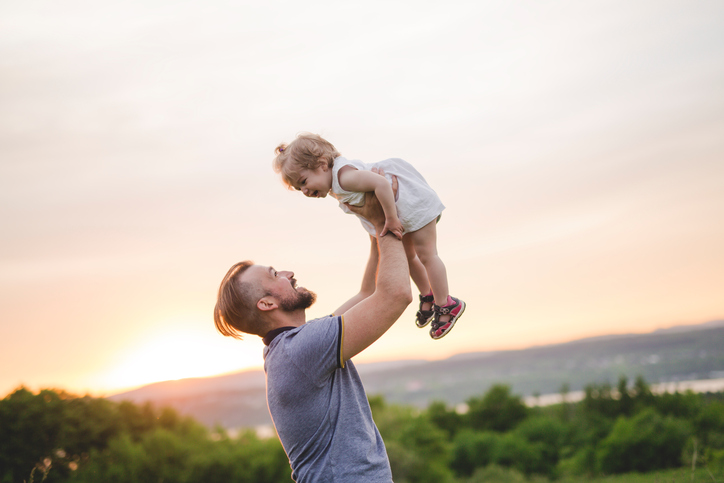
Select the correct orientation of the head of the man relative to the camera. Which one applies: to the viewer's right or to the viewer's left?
to the viewer's right

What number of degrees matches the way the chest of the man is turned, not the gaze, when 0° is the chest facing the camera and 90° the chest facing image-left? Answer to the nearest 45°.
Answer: approximately 270°
